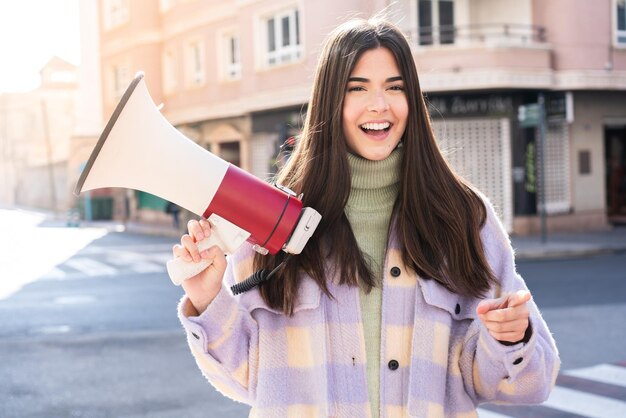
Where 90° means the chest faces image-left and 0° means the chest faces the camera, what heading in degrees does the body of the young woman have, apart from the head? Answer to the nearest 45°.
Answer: approximately 0°

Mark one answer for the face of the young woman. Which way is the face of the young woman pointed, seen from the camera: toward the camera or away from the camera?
toward the camera

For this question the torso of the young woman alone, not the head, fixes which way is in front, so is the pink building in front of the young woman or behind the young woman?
behind
